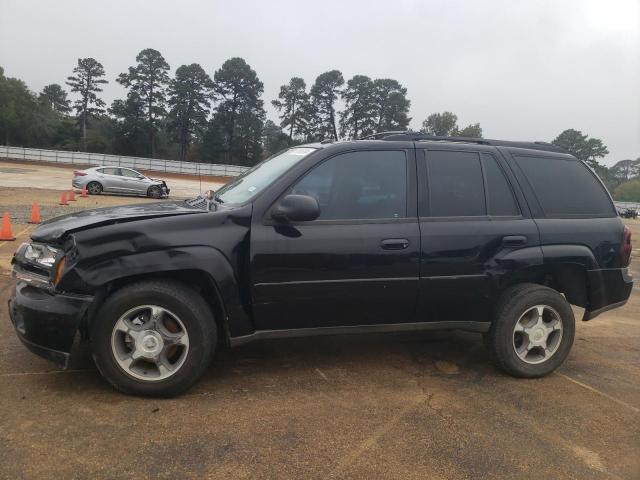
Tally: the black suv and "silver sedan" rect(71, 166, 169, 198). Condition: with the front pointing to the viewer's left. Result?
1

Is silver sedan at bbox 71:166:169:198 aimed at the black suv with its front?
no

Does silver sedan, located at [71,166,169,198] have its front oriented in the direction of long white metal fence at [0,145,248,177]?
no

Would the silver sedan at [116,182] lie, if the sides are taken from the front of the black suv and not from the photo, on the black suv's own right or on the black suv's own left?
on the black suv's own right

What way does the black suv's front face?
to the viewer's left

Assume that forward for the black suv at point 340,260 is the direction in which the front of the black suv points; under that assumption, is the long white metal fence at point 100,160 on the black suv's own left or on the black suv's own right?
on the black suv's own right

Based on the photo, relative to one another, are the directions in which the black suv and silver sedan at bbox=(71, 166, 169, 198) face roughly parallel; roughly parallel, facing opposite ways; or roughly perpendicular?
roughly parallel, facing opposite ways

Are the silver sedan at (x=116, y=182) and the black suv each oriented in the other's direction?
no

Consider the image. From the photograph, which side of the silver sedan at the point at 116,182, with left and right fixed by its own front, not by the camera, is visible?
right
